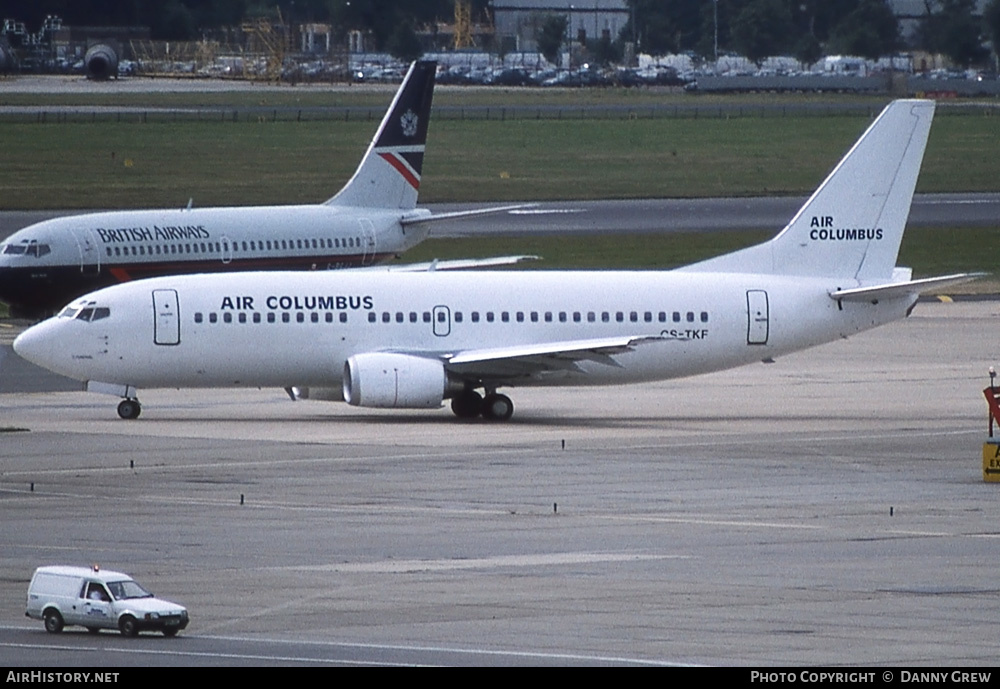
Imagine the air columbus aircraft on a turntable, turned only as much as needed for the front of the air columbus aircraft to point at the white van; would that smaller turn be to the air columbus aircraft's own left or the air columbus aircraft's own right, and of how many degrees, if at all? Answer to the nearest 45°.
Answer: approximately 90° to the air columbus aircraft's own left

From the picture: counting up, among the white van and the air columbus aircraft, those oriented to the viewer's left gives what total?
1

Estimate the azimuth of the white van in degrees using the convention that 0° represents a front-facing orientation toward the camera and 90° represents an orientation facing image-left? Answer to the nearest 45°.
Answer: approximately 315°

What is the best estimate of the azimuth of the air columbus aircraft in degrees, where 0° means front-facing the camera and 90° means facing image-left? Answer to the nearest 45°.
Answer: approximately 90°
